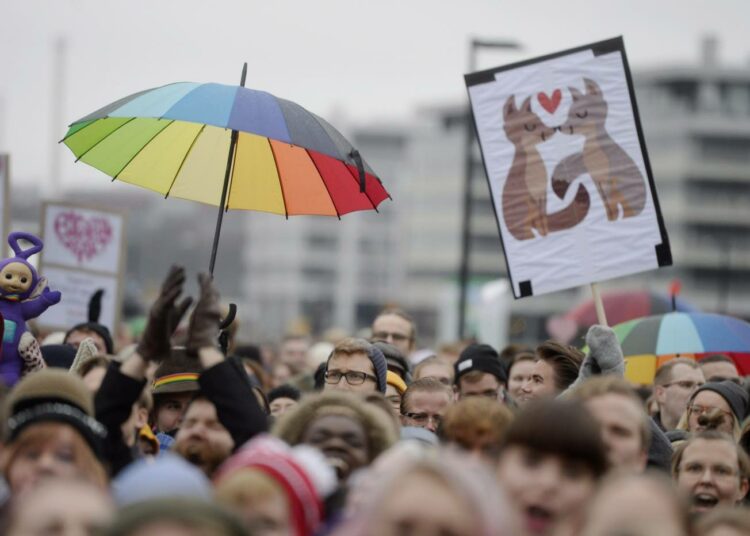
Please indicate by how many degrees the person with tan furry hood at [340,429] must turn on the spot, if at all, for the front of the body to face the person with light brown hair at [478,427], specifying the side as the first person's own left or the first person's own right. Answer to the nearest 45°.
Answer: approximately 90° to the first person's own left

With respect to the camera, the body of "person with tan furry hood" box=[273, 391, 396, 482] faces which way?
toward the camera

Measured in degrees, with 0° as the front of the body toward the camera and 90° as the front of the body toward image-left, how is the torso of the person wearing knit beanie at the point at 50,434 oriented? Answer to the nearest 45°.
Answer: approximately 0°

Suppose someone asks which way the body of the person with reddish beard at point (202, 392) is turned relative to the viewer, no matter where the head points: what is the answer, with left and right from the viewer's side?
facing the viewer and to the left of the viewer

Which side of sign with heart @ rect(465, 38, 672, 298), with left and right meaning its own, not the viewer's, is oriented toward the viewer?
front

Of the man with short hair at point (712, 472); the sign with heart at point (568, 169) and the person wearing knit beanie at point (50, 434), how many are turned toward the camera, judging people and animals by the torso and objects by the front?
3

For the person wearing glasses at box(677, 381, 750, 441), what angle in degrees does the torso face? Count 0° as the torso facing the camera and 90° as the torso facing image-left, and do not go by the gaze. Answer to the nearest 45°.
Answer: approximately 45°

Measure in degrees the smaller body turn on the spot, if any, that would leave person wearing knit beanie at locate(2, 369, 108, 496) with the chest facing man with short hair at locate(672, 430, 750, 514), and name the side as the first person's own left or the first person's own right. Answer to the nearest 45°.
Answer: approximately 90° to the first person's own left
